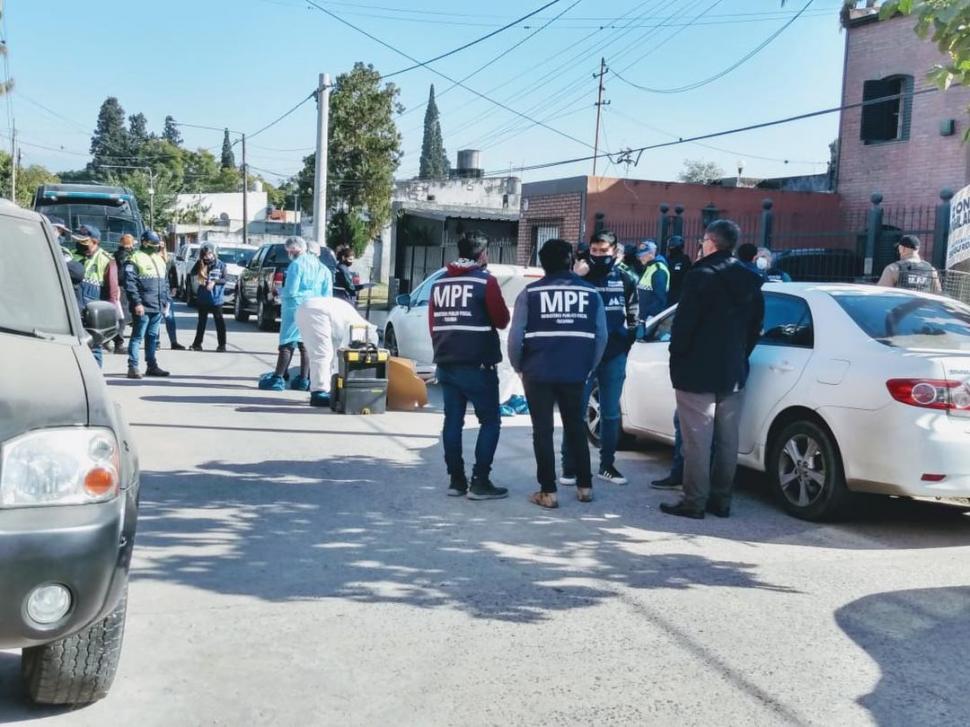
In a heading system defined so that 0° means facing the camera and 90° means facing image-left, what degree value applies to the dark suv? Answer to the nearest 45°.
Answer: approximately 0°

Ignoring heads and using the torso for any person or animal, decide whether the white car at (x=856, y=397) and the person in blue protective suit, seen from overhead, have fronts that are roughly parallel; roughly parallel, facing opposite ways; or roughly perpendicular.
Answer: roughly perpendicular

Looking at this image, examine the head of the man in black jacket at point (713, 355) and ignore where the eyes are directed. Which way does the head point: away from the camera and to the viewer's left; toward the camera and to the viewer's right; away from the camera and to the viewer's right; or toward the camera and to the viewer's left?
away from the camera and to the viewer's left

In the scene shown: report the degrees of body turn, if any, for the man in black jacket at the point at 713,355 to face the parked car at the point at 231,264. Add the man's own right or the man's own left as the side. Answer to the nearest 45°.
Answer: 0° — they already face it

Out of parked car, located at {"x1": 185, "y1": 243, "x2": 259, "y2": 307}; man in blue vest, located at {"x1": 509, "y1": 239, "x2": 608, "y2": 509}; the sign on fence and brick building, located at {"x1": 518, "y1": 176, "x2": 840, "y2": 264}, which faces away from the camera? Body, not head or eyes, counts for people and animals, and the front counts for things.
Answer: the man in blue vest

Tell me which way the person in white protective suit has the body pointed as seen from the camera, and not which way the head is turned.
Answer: to the viewer's right

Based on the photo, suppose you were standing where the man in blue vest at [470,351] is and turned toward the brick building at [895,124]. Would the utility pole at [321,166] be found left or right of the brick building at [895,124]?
left

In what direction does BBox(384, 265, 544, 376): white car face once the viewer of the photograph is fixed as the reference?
facing away from the viewer and to the left of the viewer

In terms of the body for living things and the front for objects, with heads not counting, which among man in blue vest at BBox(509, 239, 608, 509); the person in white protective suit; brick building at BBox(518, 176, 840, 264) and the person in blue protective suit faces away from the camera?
the man in blue vest

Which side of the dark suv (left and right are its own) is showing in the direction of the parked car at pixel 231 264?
back

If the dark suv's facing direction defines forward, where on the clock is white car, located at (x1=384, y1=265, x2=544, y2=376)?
The white car is roughly at 7 o'clock from the dark suv.

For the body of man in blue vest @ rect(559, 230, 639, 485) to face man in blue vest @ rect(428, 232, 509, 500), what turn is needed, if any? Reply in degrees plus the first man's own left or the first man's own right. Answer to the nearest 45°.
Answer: approximately 45° to the first man's own right

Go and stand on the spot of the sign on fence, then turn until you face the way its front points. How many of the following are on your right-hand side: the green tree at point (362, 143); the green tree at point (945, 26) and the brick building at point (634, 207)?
2

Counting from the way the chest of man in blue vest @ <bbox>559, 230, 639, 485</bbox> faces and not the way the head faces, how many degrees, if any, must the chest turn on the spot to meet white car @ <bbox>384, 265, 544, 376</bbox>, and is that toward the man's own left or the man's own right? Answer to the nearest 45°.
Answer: approximately 135° to the man's own right
